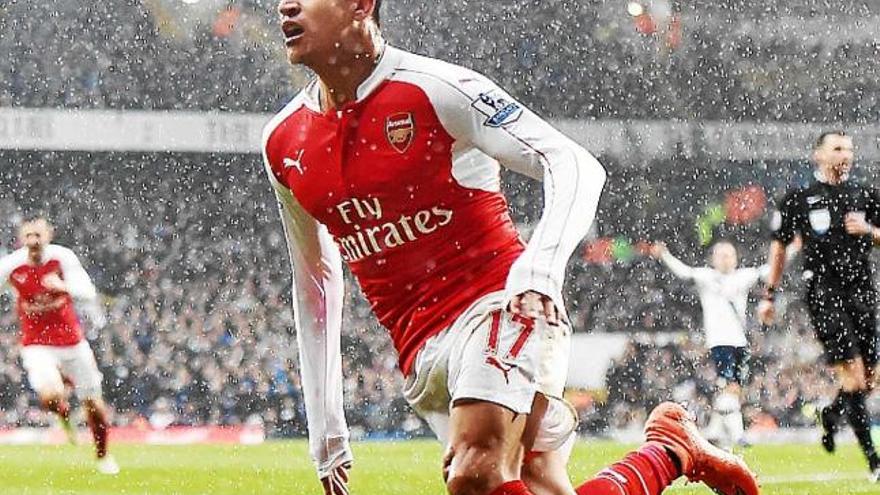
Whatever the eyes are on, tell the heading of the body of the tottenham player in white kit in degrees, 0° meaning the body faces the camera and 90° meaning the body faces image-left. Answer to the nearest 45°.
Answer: approximately 0°

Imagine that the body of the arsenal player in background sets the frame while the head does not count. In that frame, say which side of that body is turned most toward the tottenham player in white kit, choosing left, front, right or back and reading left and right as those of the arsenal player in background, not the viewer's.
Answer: left

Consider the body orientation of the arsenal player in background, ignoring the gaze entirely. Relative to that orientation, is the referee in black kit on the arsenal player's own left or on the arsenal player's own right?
on the arsenal player's own left

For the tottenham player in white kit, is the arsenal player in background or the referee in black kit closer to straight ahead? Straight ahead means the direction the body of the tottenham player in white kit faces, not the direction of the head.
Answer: the referee in black kit

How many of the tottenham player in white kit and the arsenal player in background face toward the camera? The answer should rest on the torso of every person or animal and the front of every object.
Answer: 2

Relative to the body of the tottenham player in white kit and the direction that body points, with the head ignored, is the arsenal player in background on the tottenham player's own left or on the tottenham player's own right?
on the tottenham player's own right
